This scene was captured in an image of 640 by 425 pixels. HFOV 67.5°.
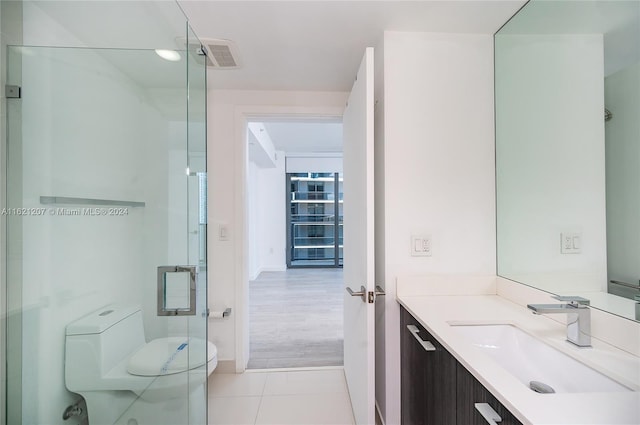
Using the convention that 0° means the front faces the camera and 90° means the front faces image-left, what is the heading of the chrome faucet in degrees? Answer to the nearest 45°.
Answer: approximately 45°

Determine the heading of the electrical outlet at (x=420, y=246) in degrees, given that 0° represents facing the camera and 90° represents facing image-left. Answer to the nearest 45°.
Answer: approximately 0°

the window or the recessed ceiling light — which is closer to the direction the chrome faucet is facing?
the recessed ceiling light

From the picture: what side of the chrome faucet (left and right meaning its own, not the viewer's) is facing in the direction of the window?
right
